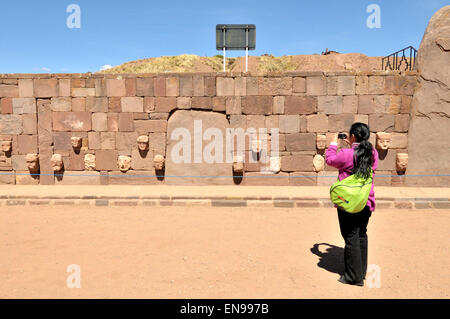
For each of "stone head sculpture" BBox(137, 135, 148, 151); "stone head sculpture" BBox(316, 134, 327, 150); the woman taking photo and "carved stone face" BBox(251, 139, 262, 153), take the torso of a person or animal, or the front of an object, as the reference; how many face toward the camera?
3

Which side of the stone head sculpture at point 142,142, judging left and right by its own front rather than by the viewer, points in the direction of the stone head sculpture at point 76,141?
right

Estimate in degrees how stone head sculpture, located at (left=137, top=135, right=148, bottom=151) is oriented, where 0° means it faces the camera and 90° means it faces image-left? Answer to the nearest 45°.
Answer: approximately 0°

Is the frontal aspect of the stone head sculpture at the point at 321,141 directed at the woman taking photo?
yes

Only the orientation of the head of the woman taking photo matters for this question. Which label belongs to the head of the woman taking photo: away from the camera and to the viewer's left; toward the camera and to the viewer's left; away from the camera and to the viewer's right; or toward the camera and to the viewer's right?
away from the camera and to the viewer's left

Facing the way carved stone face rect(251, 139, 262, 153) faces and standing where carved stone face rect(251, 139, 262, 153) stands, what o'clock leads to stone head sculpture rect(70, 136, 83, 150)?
The stone head sculpture is roughly at 3 o'clock from the carved stone face.

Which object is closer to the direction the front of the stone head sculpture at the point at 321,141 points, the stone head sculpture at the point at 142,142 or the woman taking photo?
the woman taking photo

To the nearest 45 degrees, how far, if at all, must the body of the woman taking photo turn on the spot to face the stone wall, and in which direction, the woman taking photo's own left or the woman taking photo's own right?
0° — they already face it

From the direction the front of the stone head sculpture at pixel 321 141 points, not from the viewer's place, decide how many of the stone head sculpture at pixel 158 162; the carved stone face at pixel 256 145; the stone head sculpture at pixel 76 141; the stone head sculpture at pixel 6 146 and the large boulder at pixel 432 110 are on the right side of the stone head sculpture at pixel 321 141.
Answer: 4

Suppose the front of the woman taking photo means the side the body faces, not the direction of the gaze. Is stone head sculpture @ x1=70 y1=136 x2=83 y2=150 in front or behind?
in front
